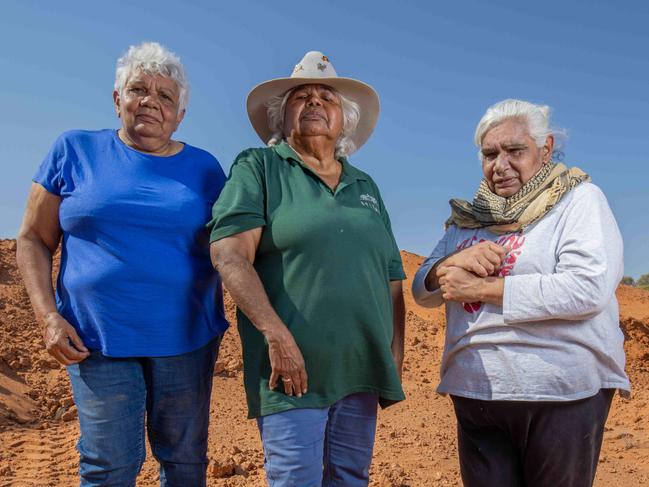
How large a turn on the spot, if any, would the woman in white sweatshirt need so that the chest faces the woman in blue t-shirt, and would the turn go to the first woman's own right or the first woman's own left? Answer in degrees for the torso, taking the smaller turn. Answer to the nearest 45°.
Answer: approximately 45° to the first woman's own right

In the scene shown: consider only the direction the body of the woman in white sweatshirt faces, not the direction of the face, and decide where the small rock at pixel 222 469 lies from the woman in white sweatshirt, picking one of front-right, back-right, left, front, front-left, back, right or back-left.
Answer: right

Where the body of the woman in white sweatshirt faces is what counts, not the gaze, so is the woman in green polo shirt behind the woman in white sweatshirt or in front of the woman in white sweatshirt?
in front

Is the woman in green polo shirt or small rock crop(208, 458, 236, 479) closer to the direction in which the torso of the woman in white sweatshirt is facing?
the woman in green polo shirt

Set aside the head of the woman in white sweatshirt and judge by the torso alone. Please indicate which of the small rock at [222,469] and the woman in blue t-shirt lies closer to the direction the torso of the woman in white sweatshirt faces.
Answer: the woman in blue t-shirt

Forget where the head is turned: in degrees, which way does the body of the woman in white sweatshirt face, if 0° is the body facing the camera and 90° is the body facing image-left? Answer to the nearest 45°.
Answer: approximately 45°
